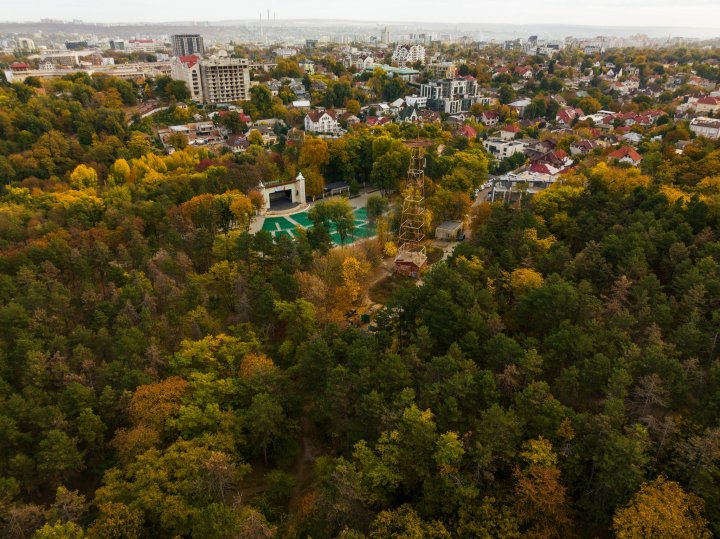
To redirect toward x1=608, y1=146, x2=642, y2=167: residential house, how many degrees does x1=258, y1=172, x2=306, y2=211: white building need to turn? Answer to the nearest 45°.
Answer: approximately 45° to its left

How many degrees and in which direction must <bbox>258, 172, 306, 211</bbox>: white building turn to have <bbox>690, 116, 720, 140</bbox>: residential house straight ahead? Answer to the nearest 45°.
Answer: approximately 45° to its left

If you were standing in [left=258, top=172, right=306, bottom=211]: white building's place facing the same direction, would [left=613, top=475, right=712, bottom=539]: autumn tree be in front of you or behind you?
in front

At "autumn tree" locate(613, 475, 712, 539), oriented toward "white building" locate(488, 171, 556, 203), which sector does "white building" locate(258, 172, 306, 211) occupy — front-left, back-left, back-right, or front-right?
front-left

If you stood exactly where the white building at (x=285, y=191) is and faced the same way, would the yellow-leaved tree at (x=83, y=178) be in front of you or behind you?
behind

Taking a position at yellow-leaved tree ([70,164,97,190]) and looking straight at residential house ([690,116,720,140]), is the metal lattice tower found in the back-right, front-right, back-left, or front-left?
front-right

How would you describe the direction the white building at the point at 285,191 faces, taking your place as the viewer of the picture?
facing the viewer and to the right of the viewer

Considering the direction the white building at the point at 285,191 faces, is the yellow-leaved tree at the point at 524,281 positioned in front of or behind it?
in front

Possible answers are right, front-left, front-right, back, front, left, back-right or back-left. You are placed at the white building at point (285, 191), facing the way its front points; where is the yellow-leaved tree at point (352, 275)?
front-right

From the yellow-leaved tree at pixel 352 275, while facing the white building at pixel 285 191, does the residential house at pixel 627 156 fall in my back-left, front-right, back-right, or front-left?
front-right

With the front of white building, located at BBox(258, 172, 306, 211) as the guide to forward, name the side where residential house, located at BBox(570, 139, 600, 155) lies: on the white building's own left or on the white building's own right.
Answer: on the white building's own left
